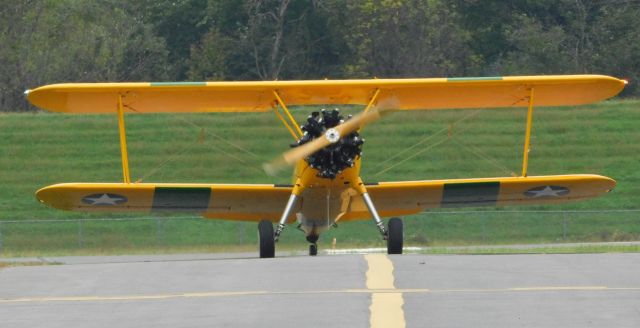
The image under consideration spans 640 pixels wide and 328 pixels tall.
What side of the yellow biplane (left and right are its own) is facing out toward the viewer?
front
